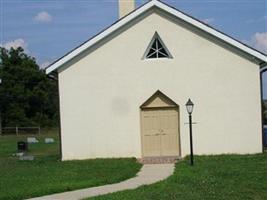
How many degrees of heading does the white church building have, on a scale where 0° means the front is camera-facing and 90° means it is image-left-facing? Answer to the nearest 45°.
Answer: approximately 0°
